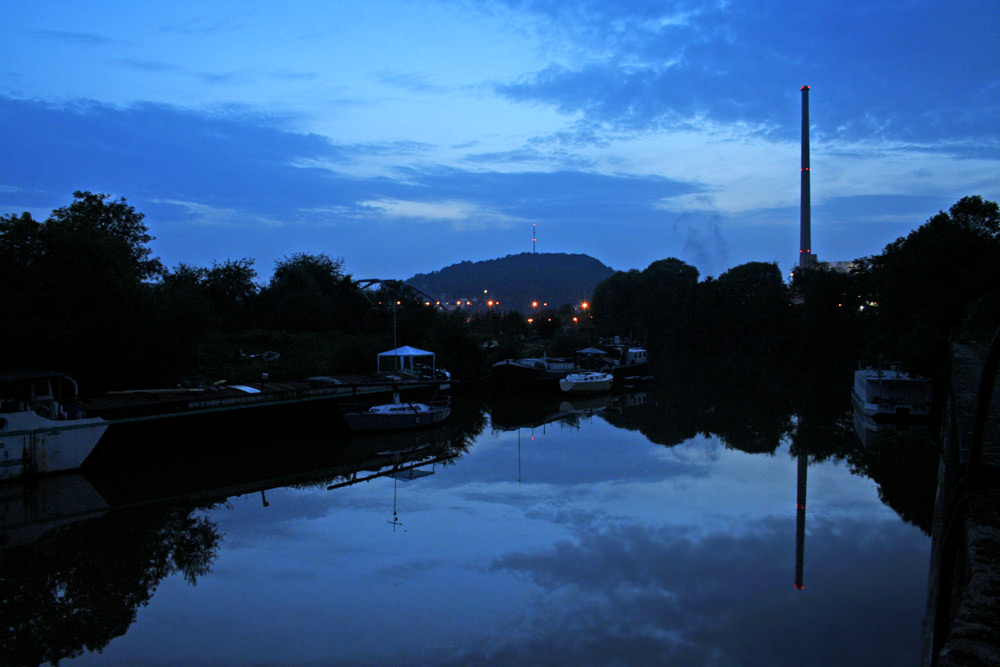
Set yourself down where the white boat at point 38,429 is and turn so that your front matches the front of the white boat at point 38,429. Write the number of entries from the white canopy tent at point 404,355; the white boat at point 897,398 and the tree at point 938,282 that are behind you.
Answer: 0

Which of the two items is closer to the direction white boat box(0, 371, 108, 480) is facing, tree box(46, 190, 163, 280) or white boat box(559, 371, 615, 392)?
the white boat

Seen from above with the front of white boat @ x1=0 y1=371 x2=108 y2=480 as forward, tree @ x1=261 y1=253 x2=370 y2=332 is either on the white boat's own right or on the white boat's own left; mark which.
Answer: on the white boat's own left

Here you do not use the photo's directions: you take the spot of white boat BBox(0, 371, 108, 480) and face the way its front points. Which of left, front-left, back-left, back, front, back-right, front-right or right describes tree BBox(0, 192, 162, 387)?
left

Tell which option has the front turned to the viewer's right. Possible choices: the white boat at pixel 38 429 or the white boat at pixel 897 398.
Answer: the white boat at pixel 38 429

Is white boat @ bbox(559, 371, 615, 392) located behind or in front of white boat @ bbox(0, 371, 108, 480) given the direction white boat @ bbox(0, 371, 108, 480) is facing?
in front

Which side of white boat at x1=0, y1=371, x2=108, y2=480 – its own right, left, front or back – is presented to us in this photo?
right

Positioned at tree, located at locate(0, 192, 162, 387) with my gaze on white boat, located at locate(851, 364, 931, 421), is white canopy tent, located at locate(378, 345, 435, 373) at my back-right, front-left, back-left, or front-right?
front-left

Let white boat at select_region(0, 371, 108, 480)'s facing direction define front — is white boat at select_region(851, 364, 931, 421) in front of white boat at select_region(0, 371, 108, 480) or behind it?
in front
